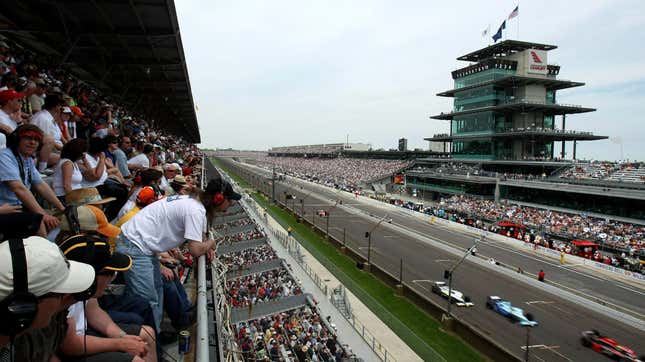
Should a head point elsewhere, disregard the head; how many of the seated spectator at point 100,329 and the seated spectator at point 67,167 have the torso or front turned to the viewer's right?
2

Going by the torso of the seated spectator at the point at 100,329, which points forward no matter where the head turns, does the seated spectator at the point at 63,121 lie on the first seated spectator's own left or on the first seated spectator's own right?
on the first seated spectator's own left

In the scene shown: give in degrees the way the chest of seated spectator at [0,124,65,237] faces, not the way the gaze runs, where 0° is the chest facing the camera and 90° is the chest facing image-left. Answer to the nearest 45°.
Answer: approximately 315°

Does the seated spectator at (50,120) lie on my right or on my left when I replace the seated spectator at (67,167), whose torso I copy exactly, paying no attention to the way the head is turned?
on my left

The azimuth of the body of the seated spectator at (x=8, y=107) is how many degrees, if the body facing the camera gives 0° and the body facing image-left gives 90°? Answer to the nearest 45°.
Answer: approximately 270°

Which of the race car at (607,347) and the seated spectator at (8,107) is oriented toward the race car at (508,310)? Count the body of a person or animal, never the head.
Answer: the seated spectator

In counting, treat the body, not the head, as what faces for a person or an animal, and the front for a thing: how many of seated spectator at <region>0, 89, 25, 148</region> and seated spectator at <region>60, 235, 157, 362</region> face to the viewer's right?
2

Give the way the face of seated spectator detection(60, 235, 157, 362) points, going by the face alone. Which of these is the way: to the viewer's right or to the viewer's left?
to the viewer's right

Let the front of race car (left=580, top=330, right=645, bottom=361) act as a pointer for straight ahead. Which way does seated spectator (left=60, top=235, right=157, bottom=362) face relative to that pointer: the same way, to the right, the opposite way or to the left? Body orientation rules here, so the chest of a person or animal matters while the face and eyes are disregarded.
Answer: to the left

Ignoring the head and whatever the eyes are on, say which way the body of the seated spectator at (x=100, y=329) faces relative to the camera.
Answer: to the viewer's right

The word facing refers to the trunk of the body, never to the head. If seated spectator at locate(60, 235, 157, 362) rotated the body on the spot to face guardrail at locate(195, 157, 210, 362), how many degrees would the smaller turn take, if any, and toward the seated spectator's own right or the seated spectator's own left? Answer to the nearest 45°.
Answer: approximately 45° to the seated spectator's own left

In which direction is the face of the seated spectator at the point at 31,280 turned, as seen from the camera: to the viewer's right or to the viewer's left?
to the viewer's right

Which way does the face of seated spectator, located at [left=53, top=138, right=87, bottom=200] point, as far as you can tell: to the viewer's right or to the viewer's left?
to the viewer's right

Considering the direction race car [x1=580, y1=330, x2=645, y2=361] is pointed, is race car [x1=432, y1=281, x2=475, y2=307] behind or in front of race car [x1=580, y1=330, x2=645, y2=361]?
behind

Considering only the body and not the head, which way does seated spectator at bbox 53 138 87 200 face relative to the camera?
to the viewer's right

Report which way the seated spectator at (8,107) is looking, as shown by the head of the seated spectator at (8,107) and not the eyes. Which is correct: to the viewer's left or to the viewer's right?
to the viewer's right
